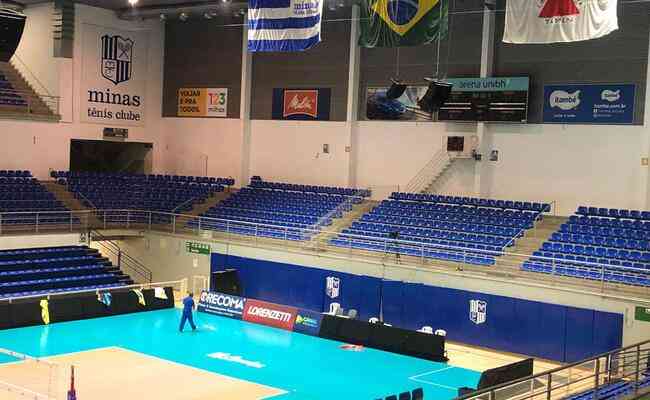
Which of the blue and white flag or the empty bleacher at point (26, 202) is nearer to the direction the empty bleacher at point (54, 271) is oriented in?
the blue and white flag

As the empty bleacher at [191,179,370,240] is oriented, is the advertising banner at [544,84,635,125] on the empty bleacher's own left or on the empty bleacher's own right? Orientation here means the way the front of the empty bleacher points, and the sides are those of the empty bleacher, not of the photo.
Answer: on the empty bleacher's own left

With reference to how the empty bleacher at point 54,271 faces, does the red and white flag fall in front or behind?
in front

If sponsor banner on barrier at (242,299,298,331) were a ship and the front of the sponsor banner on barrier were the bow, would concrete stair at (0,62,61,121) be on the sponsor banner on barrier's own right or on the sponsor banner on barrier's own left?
on the sponsor banner on barrier's own right

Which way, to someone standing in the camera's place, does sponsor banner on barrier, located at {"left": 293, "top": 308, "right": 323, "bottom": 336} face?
facing the viewer and to the left of the viewer

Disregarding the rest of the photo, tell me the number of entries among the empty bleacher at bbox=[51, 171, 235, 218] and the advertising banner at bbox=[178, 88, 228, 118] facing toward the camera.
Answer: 2

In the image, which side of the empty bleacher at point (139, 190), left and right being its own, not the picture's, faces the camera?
front

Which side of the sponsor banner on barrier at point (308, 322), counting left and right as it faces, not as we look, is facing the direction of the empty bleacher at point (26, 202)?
right

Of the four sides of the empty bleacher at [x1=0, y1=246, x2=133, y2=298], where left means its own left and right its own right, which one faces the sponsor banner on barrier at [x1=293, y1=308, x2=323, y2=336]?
front

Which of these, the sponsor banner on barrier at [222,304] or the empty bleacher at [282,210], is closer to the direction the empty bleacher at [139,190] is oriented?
the sponsor banner on barrier

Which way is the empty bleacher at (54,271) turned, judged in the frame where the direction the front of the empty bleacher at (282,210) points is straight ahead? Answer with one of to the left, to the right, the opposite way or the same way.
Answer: to the left

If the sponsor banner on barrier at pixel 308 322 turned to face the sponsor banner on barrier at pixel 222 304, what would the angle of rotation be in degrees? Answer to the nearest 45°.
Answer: approximately 90° to its right

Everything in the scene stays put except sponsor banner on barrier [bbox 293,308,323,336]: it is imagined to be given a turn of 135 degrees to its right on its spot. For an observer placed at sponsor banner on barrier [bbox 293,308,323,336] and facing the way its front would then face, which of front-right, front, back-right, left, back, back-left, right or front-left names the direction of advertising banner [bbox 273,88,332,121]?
front

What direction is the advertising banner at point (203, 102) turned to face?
toward the camera
